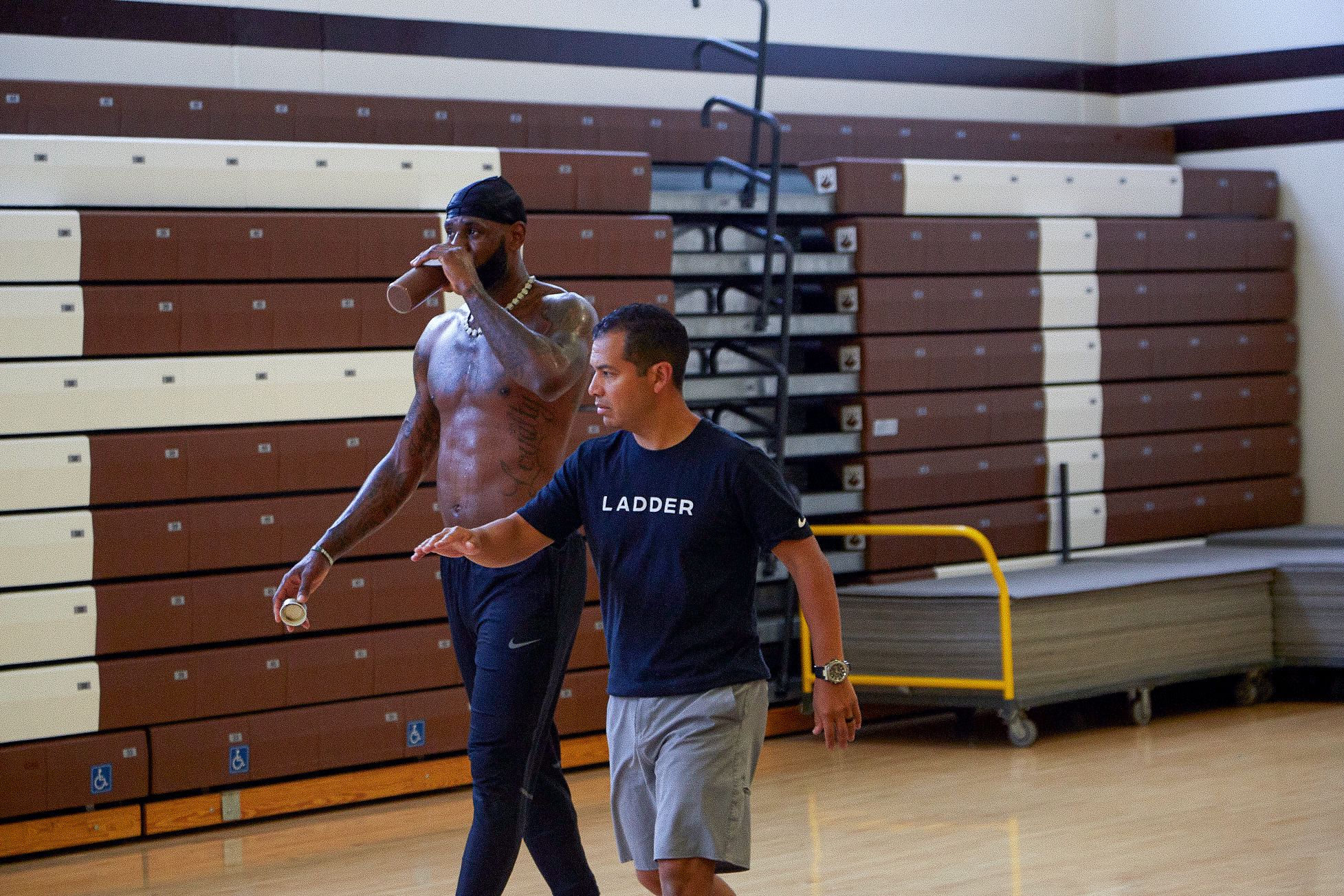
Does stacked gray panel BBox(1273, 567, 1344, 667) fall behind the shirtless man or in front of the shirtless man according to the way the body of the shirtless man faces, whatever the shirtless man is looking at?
behind

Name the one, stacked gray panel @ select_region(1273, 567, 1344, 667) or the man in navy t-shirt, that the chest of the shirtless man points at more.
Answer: the man in navy t-shirt

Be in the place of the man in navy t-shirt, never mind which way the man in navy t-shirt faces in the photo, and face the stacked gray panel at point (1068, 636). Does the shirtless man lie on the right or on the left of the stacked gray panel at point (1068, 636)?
left

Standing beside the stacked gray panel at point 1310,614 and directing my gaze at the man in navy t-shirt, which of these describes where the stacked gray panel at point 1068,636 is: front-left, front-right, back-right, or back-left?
front-right

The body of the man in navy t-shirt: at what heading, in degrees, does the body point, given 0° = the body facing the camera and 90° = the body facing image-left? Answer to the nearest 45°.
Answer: approximately 45°

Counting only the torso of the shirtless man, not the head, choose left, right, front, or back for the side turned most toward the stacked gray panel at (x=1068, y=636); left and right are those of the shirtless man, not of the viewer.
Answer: back

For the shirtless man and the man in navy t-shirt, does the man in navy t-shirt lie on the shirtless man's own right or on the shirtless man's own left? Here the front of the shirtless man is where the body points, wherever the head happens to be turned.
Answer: on the shirtless man's own left

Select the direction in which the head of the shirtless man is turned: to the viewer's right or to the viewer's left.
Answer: to the viewer's left

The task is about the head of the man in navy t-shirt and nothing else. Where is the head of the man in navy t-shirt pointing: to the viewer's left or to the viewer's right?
to the viewer's left

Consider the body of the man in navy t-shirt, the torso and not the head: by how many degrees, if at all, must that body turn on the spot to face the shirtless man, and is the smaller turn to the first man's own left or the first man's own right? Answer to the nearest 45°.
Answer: approximately 90° to the first man's own right

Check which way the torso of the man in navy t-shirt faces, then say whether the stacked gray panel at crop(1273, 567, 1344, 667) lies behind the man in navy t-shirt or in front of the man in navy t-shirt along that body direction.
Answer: behind

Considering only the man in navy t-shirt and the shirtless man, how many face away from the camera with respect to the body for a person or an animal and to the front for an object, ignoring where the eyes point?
0
